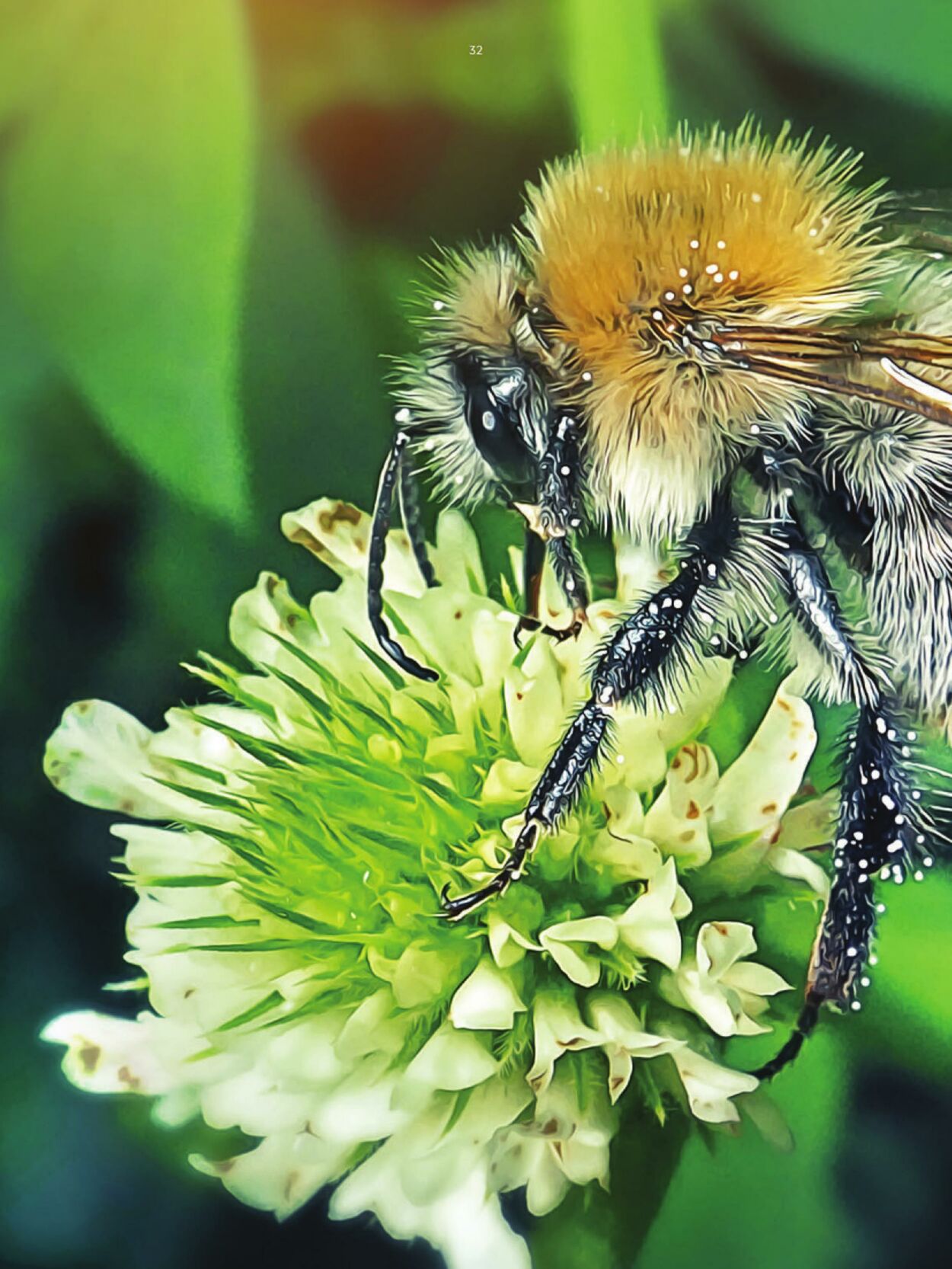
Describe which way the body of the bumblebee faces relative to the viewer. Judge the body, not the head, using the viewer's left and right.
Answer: facing to the left of the viewer
